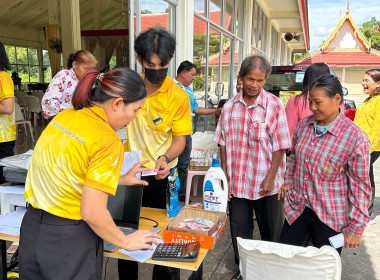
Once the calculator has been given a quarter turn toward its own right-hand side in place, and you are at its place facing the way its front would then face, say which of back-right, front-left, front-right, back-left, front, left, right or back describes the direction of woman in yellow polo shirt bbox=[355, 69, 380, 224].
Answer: front-right

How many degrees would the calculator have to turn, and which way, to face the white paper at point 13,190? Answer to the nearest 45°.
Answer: approximately 45° to its right

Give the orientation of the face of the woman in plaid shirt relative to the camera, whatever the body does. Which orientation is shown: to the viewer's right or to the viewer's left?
to the viewer's left

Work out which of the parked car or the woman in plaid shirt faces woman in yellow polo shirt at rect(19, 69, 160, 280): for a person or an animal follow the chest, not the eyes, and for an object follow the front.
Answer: the woman in plaid shirt

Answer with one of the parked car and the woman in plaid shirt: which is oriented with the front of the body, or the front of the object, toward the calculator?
the woman in plaid shirt

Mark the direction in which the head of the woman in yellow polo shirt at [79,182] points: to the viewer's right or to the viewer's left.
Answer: to the viewer's right

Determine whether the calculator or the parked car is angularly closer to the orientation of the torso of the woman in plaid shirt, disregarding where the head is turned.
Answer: the calculator
